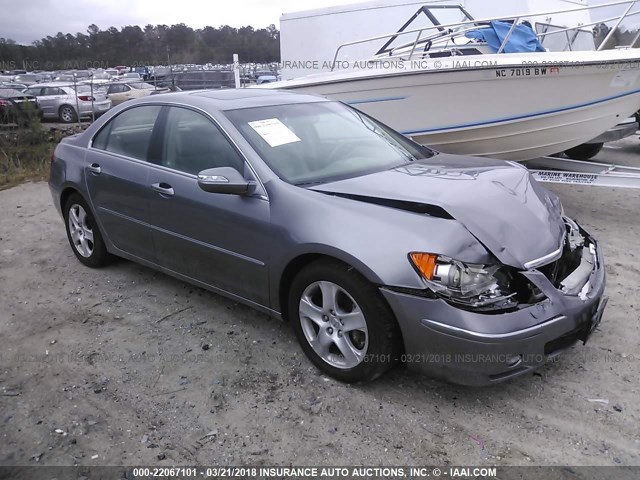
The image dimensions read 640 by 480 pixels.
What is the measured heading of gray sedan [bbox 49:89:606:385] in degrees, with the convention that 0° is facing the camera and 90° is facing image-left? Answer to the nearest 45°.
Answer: approximately 315°

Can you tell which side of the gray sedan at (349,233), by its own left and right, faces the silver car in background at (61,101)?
back

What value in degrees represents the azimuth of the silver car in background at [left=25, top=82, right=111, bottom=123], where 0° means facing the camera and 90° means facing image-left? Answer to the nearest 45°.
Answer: approximately 135°

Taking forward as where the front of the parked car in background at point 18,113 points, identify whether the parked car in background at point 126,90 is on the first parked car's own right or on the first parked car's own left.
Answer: on the first parked car's own right

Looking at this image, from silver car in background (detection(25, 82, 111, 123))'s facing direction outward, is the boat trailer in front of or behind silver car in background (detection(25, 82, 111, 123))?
behind

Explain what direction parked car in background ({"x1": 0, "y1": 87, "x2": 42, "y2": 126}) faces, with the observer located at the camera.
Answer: facing away from the viewer and to the left of the viewer

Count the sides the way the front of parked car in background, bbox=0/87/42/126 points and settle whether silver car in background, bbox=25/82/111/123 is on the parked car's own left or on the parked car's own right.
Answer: on the parked car's own right

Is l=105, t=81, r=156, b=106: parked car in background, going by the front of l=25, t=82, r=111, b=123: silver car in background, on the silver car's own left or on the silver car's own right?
on the silver car's own right

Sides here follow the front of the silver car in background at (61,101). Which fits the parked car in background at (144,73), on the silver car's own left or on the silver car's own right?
on the silver car's own right

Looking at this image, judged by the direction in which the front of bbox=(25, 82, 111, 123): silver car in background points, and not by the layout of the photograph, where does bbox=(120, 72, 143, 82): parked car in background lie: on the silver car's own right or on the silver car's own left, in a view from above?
on the silver car's own right

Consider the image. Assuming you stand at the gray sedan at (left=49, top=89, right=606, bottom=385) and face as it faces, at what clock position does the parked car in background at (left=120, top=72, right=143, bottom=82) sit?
The parked car in background is roughly at 7 o'clock from the gray sedan.

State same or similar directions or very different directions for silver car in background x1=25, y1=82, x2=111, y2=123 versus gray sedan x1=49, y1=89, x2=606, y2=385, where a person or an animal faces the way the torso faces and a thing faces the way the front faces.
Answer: very different directions

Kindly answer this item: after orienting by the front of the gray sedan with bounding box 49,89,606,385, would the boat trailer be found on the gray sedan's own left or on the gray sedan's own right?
on the gray sedan's own left
